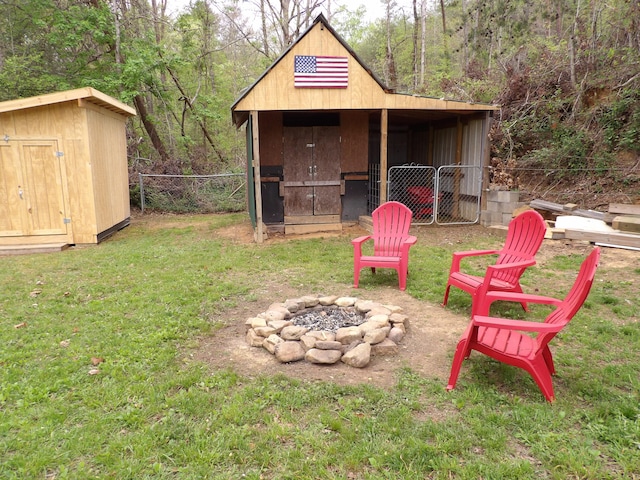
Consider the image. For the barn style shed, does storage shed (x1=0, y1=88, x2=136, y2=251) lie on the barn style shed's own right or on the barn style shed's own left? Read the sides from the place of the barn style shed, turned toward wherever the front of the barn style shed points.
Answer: on the barn style shed's own right

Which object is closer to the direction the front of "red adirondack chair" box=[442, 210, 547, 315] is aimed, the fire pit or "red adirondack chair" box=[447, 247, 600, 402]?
the fire pit

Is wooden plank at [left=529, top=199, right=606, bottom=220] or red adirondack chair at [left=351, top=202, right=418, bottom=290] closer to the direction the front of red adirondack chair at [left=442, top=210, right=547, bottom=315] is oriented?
the red adirondack chair

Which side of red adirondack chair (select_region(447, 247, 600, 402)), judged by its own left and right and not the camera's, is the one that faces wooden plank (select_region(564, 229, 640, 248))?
right

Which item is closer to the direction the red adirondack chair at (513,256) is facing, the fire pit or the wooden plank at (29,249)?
the fire pit

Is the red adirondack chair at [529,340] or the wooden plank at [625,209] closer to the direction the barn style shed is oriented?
the red adirondack chair

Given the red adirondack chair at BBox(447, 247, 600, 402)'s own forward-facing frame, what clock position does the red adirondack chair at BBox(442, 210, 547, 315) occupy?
the red adirondack chair at BBox(442, 210, 547, 315) is roughly at 3 o'clock from the red adirondack chair at BBox(447, 247, 600, 402).

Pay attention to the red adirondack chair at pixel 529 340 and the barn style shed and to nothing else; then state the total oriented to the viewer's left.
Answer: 1

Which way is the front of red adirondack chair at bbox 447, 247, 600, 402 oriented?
to the viewer's left

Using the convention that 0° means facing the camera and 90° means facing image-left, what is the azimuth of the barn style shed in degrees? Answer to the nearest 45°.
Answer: approximately 0°

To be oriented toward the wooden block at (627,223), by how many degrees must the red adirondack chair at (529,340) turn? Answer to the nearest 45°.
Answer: approximately 90° to its right

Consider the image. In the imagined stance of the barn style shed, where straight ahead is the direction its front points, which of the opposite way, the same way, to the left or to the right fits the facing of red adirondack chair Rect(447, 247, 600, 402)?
to the right
